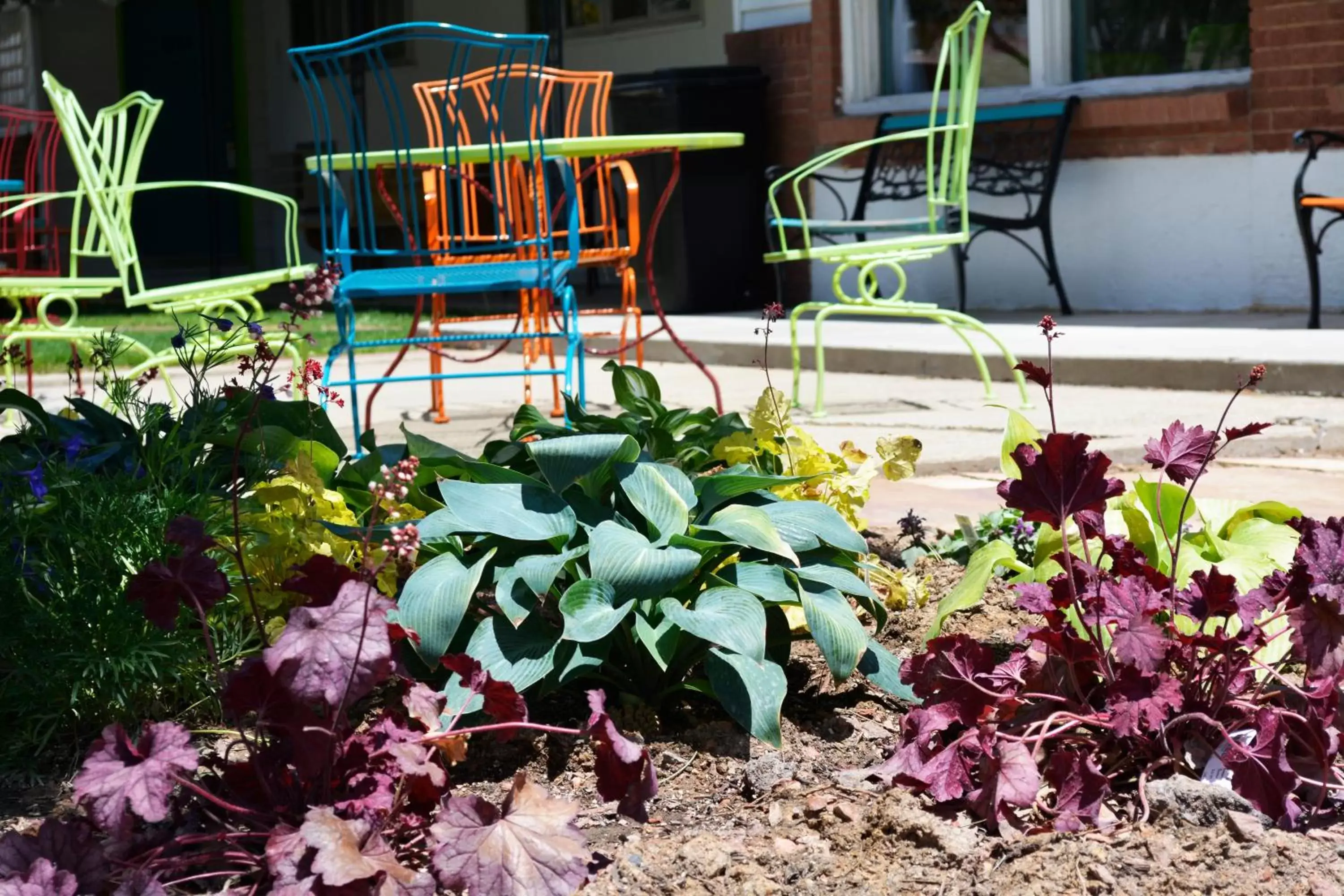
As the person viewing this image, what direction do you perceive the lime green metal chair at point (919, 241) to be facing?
facing to the left of the viewer

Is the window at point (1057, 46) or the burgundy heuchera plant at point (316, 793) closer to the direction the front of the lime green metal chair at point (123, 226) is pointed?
the window

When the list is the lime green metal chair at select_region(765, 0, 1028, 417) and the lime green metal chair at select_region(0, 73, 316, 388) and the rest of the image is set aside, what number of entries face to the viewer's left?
1

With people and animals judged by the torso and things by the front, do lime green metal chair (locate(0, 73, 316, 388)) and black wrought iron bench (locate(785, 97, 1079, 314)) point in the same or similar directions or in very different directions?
very different directions

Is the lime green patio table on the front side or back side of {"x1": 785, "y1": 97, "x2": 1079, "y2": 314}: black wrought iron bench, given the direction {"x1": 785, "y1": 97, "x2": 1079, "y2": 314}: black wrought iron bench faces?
on the front side

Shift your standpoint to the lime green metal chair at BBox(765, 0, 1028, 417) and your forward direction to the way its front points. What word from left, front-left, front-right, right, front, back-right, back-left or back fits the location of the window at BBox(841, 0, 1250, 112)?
right

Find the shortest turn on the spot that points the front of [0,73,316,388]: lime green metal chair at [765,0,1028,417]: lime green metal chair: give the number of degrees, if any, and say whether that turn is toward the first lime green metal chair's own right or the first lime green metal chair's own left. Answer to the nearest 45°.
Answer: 0° — it already faces it

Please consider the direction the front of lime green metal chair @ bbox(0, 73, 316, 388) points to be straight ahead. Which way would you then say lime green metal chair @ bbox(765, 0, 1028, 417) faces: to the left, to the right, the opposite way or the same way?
the opposite way

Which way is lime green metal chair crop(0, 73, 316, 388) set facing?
to the viewer's right

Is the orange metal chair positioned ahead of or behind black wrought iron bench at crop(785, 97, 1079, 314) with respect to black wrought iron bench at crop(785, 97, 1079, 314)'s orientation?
ahead

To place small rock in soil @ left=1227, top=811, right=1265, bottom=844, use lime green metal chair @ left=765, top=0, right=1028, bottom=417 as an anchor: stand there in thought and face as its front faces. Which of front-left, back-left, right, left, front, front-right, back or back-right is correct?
left

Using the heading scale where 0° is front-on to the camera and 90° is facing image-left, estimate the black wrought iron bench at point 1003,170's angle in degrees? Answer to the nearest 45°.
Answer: approximately 45°

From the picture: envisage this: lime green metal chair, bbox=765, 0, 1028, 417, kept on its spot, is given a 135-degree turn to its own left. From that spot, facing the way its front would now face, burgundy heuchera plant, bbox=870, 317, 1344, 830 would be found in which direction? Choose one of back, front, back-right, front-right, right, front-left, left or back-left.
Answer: front-right
